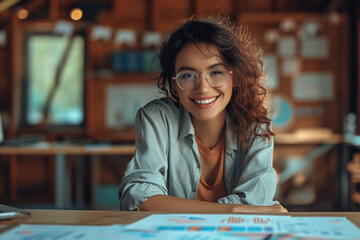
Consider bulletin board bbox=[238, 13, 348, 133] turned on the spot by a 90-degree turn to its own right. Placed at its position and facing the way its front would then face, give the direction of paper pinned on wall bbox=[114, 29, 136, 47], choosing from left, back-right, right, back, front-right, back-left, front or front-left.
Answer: front

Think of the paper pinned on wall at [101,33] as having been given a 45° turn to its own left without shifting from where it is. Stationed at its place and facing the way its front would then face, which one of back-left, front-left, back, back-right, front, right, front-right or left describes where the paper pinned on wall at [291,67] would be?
front-left

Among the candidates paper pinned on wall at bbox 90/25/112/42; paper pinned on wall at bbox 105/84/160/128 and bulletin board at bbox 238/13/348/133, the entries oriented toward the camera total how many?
3

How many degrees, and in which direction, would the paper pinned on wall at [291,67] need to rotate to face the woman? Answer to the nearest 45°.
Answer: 0° — it already faces them

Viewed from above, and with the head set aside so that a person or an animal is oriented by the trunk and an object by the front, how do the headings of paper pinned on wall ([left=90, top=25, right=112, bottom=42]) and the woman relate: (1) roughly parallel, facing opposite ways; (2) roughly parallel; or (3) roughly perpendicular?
roughly parallel

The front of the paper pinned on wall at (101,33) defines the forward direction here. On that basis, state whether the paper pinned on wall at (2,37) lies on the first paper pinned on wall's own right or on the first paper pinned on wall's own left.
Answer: on the first paper pinned on wall's own right

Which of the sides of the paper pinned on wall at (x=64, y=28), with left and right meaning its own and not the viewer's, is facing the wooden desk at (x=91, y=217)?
front

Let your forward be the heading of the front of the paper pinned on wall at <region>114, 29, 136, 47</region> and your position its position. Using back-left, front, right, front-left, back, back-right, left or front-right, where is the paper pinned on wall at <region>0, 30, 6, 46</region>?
right

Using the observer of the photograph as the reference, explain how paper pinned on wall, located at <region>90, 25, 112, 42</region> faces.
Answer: facing the viewer

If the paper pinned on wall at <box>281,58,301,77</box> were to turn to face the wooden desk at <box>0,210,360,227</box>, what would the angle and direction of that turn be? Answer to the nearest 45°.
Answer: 0° — it already faces it

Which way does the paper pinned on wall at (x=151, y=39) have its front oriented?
toward the camera

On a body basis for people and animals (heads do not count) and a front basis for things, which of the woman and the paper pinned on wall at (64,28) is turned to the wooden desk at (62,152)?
the paper pinned on wall

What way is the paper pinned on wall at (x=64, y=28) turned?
toward the camera

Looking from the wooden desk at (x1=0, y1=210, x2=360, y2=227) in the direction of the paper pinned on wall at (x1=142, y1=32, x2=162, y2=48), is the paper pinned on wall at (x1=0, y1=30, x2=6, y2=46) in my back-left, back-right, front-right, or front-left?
front-left

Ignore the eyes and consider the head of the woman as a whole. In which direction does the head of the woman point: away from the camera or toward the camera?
toward the camera

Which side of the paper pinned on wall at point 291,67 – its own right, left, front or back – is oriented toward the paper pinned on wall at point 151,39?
right
